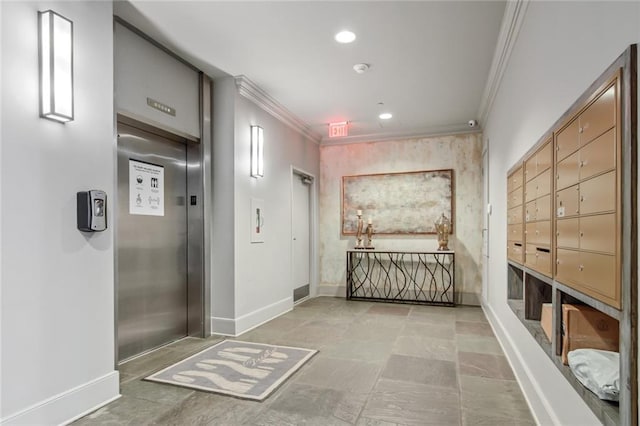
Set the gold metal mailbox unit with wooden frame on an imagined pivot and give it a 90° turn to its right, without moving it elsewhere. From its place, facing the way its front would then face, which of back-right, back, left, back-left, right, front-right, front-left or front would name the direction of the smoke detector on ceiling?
front-left

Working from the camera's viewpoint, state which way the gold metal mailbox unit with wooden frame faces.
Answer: facing to the left of the viewer

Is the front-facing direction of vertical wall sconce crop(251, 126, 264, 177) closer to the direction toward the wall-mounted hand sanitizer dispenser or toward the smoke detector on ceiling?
the smoke detector on ceiling

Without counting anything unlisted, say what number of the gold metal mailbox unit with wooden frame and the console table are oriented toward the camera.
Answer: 1

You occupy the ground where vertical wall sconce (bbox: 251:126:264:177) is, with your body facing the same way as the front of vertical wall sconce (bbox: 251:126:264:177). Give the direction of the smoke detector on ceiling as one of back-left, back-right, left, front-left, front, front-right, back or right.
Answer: front

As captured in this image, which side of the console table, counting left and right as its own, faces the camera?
front

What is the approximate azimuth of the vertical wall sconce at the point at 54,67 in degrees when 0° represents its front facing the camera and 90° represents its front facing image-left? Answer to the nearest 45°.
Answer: approximately 315°

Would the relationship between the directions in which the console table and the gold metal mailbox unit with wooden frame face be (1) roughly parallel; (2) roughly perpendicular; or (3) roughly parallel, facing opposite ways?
roughly perpendicular
